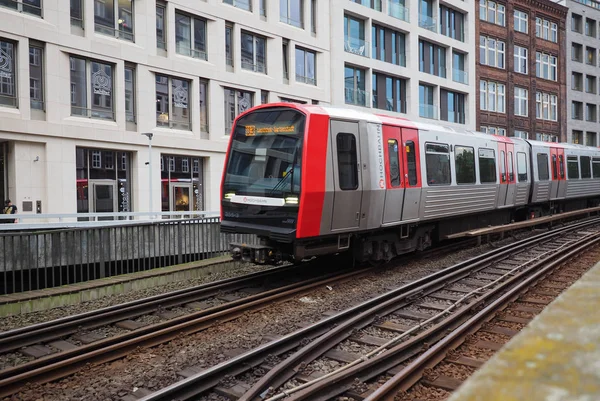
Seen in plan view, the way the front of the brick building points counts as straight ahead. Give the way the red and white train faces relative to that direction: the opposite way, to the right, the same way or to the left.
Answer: to the right

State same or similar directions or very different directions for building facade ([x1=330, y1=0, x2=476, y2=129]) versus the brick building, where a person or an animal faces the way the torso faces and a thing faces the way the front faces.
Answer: same or similar directions

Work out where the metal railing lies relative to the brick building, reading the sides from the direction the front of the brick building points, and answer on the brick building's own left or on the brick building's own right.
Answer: on the brick building's own right

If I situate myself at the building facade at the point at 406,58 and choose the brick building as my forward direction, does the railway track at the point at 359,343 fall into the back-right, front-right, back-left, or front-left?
back-right

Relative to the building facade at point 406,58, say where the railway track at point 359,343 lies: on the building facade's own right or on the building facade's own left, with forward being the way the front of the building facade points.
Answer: on the building facade's own right

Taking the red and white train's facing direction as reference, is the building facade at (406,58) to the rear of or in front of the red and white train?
to the rear

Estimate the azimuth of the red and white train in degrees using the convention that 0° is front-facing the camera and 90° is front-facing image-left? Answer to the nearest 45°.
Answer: approximately 45°

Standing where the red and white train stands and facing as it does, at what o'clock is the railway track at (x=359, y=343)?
The railway track is roughly at 10 o'clock from the red and white train.

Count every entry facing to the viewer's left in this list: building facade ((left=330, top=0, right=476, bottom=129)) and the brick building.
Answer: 0

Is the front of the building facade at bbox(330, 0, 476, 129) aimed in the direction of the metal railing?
no

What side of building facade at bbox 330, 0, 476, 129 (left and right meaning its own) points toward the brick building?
left

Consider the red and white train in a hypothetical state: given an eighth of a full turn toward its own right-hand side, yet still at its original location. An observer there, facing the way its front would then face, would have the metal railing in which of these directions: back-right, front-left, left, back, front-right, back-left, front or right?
front

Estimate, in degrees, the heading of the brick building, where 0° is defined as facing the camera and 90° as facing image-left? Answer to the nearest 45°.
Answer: approximately 315°

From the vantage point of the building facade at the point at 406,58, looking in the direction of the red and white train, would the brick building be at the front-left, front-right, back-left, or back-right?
back-left
